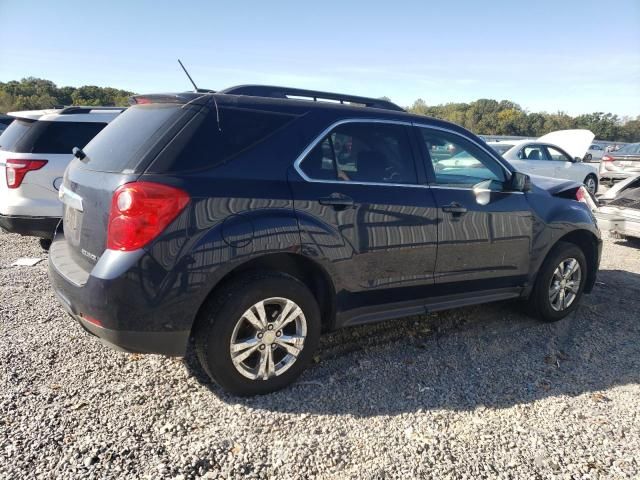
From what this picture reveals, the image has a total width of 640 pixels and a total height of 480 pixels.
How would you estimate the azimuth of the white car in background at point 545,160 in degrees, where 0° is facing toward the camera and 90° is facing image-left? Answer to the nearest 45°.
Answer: approximately 225°

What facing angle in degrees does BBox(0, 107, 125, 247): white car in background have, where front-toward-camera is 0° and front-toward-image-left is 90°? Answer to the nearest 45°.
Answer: approximately 225°

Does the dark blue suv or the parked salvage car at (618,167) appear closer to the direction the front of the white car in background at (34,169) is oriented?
the parked salvage car

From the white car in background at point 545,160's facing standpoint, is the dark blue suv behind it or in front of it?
behind

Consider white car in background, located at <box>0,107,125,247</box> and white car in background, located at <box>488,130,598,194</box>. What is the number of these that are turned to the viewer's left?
0

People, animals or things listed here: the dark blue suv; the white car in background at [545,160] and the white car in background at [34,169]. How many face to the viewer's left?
0

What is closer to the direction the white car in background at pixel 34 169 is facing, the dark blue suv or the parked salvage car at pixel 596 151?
the parked salvage car

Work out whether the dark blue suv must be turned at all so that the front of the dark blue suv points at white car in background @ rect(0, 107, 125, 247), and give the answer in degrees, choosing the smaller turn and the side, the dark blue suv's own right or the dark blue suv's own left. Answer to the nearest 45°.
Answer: approximately 90° to the dark blue suv's own left

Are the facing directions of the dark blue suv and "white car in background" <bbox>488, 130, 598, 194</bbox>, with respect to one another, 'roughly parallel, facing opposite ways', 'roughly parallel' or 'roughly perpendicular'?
roughly parallel

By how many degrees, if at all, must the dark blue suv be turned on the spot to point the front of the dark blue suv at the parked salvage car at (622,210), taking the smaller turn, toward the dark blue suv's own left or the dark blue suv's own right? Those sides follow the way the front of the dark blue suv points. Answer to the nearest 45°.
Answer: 0° — it already faces it

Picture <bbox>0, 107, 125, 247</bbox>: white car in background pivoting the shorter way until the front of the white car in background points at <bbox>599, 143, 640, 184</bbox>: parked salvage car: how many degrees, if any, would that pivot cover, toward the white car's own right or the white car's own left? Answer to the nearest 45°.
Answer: approximately 45° to the white car's own right

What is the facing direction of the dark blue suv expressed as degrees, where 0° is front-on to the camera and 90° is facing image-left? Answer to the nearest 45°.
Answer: approximately 225°

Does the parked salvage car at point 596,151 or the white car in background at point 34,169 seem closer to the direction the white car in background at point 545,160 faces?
the parked salvage car

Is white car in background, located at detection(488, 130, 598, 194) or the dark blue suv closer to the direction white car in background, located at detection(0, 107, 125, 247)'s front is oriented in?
the white car in background

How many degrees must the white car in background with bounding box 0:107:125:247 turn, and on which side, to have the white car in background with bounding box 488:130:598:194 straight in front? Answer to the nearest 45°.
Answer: approximately 45° to its right

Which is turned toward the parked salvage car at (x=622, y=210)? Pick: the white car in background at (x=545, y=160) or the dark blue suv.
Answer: the dark blue suv
